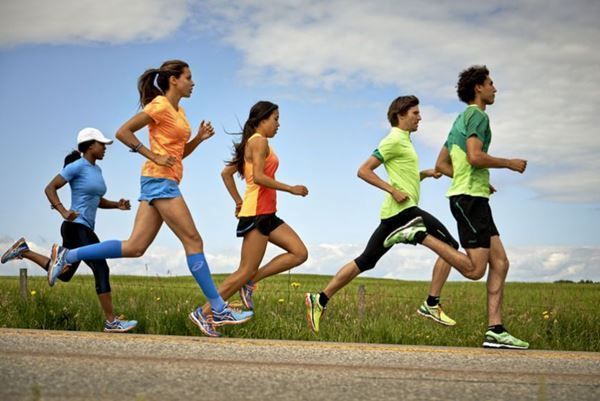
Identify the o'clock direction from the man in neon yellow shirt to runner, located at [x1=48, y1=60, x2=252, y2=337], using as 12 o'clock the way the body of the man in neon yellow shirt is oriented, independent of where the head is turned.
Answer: The runner is roughly at 5 o'clock from the man in neon yellow shirt.

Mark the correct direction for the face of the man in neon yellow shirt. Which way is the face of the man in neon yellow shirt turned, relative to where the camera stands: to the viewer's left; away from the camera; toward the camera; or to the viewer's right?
to the viewer's right

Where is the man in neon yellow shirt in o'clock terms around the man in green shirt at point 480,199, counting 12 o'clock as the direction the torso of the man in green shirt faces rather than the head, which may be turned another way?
The man in neon yellow shirt is roughly at 7 o'clock from the man in green shirt.

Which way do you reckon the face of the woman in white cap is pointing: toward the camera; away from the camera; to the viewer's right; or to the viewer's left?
to the viewer's right

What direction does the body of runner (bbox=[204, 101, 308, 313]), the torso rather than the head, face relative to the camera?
to the viewer's right

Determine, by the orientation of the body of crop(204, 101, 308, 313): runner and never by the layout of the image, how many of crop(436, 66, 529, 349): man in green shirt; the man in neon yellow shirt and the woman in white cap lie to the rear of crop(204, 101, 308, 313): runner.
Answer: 1

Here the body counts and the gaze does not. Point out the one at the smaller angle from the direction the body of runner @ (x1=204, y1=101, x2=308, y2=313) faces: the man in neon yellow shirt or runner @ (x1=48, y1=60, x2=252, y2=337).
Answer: the man in neon yellow shirt

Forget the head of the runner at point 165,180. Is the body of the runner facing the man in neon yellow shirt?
yes

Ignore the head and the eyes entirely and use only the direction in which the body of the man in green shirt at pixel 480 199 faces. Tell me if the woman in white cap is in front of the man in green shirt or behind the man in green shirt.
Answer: behind

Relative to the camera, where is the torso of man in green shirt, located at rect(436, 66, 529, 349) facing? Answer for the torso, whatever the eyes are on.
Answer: to the viewer's right

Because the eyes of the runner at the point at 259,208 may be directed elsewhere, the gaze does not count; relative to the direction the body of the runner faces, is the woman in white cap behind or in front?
behind

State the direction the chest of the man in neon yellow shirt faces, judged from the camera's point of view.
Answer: to the viewer's right

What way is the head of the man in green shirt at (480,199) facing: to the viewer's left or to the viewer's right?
to the viewer's right

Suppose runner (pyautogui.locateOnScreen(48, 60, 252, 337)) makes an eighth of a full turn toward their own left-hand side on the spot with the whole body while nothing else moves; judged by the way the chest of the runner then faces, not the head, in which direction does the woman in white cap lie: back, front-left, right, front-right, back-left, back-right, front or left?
left

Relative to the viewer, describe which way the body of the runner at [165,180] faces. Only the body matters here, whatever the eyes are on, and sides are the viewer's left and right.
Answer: facing to the right of the viewer

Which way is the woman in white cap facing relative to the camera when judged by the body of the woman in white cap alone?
to the viewer's right
